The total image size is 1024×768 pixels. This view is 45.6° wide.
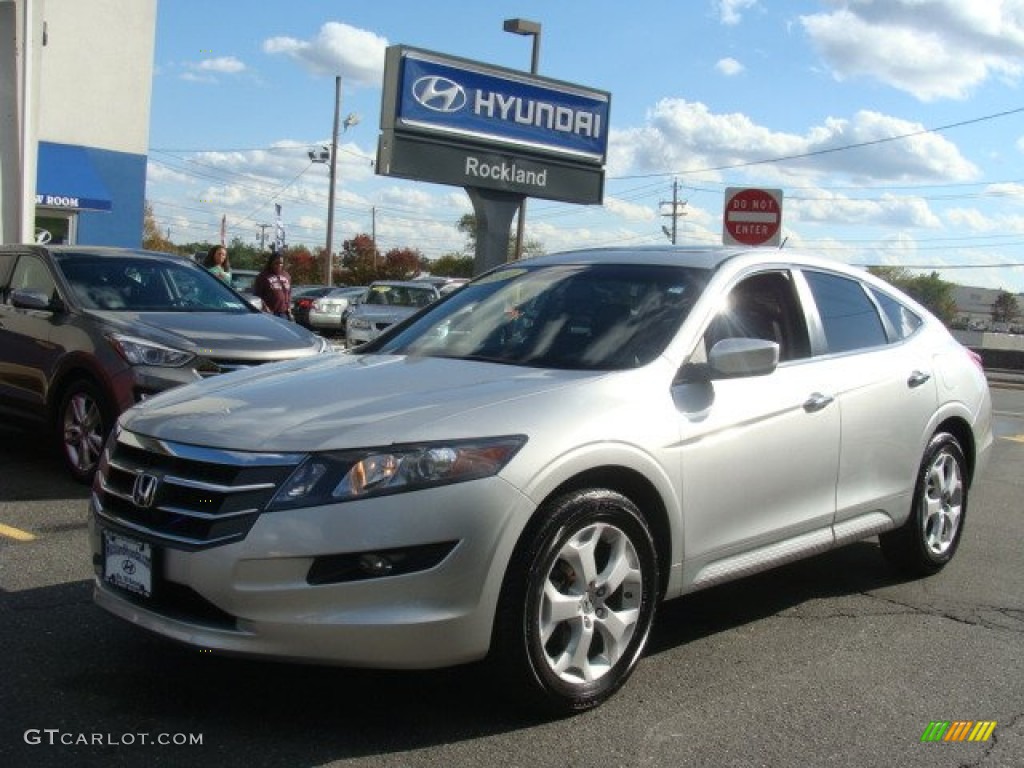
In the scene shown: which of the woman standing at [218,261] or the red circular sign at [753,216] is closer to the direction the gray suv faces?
the red circular sign

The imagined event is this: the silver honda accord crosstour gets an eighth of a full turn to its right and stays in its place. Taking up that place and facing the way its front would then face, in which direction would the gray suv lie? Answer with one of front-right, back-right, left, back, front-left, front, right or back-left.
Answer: front-right

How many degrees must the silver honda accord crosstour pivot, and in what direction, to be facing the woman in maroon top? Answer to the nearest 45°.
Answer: approximately 135° to its right

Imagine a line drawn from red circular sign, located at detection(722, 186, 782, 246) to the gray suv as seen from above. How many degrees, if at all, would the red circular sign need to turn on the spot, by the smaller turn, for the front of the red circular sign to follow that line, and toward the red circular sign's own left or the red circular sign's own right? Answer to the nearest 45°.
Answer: approximately 45° to the red circular sign's own right

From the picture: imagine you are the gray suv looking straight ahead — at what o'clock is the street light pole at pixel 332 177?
The street light pole is roughly at 8 o'clock from the gray suv.

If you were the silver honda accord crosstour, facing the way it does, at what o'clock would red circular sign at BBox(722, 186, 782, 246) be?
The red circular sign is roughly at 5 o'clock from the silver honda accord crosstour.

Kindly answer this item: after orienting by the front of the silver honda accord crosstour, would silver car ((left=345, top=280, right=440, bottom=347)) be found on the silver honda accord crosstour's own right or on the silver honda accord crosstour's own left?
on the silver honda accord crosstour's own right

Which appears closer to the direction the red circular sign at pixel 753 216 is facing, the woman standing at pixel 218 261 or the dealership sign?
the woman standing

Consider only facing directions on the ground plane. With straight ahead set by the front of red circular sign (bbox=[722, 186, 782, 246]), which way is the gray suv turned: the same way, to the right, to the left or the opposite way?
to the left

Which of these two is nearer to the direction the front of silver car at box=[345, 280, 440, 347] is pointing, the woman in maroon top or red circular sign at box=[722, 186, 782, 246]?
the woman in maroon top

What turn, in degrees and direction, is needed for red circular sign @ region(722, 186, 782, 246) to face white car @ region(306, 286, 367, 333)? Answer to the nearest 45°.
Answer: approximately 135° to its right

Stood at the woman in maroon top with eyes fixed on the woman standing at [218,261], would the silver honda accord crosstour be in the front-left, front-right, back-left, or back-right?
back-left
